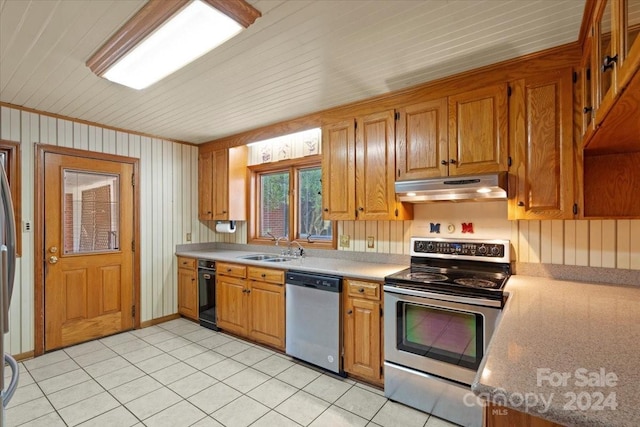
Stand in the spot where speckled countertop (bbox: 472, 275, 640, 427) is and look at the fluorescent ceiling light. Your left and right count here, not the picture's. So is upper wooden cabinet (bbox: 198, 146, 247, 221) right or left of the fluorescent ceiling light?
right

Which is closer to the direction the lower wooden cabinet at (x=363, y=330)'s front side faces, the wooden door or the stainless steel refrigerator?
the stainless steel refrigerator

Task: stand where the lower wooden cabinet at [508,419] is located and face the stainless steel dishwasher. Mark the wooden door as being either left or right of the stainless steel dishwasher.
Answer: left

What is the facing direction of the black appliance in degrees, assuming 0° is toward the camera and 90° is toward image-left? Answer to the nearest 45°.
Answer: approximately 45°

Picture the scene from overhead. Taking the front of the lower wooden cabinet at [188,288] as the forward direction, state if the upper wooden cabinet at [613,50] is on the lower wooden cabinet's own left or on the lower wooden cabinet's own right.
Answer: on the lower wooden cabinet's own left

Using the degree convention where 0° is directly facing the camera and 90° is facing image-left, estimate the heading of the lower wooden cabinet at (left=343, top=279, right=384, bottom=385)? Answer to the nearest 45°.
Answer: approximately 45°

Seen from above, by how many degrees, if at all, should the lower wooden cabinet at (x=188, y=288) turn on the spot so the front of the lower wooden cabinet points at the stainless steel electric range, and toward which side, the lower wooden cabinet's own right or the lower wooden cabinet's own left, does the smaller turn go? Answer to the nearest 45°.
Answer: approximately 90° to the lower wooden cabinet's own left

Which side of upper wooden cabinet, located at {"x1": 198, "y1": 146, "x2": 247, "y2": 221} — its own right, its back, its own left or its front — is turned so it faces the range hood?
left
